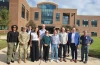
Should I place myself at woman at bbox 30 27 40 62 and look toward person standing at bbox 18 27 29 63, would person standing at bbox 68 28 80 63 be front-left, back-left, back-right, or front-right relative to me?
back-left

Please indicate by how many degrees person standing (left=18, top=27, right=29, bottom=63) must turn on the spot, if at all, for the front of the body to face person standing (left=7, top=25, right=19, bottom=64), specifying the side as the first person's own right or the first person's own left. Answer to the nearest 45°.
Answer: approximately 90° to the first person's own right

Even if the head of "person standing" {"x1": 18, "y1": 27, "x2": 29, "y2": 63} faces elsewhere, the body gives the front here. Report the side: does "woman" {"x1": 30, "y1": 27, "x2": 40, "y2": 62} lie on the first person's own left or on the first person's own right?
on the first person's own left

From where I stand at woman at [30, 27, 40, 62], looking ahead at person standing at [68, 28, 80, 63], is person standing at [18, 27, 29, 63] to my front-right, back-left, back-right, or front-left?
back-right

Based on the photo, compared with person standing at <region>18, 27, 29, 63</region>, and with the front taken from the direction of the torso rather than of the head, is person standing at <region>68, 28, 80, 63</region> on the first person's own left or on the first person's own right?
on the first person's own left

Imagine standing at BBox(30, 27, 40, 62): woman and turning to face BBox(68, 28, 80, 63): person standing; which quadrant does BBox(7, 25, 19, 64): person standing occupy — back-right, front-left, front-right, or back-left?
back-right

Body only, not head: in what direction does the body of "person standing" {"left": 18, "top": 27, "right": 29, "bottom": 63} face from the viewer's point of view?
toward the camera
